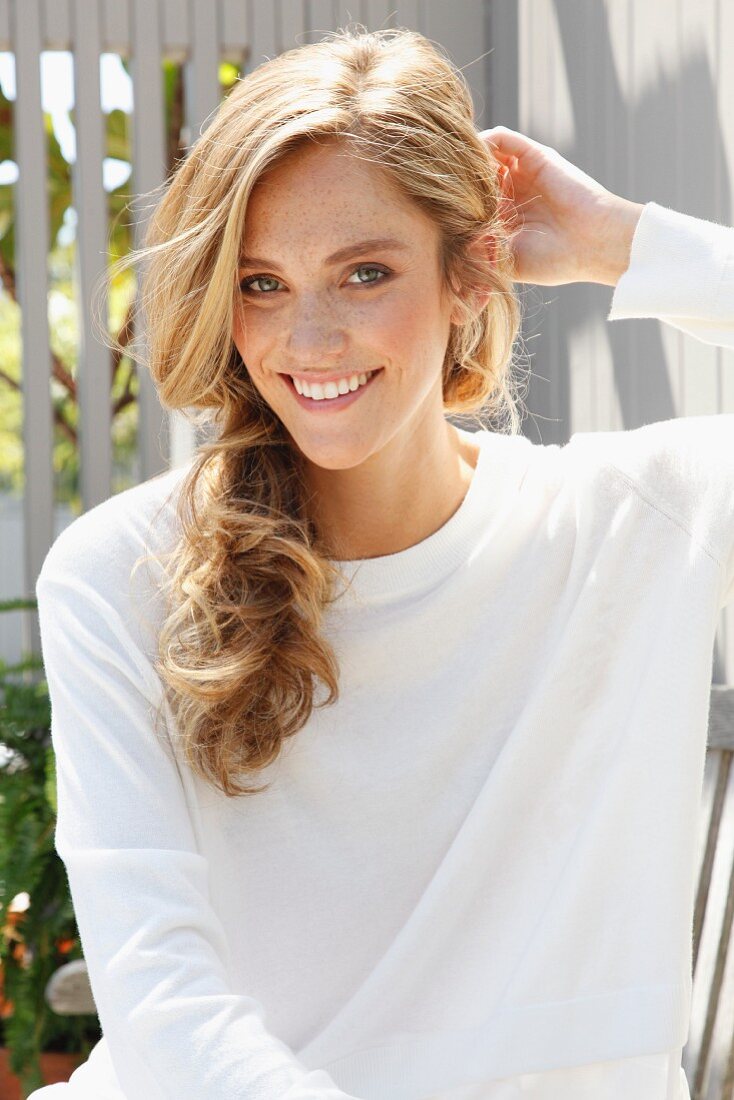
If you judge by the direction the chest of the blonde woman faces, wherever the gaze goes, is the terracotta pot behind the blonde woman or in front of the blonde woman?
behind

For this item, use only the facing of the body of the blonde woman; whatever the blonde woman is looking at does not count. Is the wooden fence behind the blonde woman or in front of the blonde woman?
behind

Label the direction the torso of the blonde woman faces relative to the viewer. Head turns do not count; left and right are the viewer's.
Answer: facing the viewer
